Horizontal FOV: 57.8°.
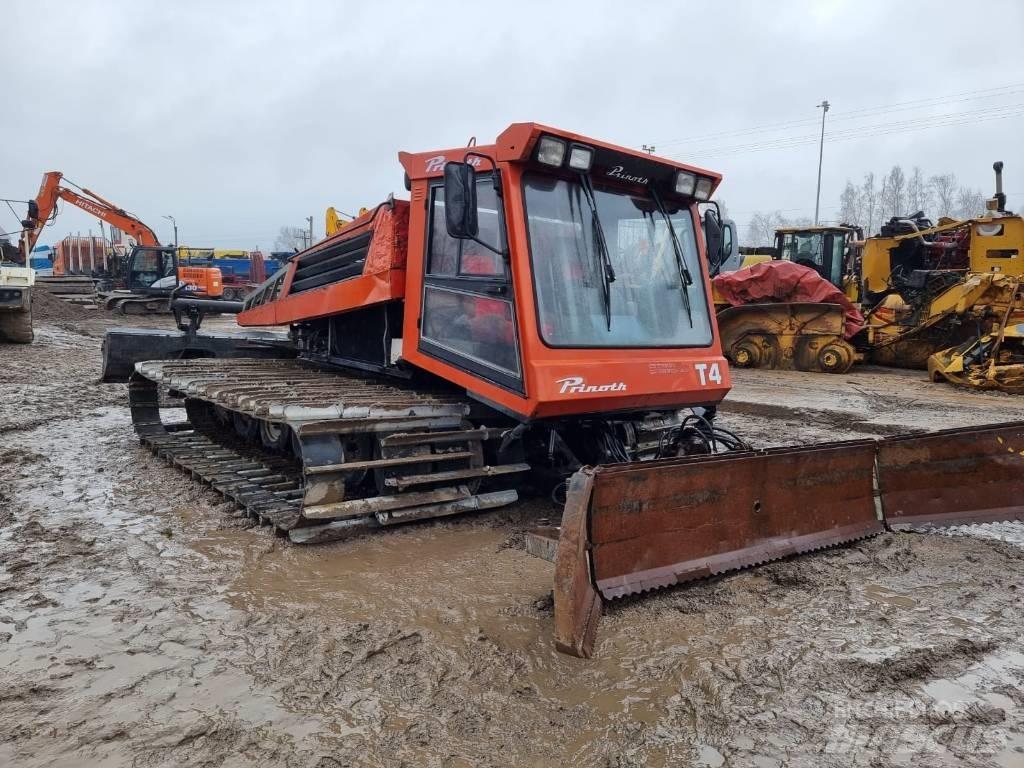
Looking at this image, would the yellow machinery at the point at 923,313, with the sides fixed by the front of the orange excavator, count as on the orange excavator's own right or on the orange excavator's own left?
on the orange excavator's own left

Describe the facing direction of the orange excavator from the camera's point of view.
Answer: facing to the left of the viewer
